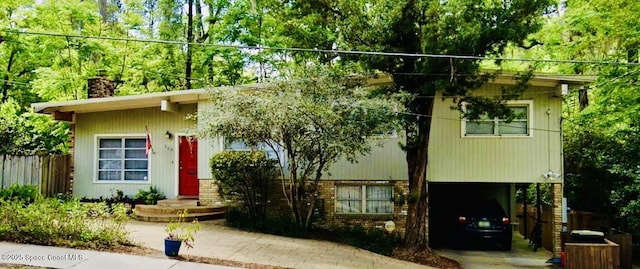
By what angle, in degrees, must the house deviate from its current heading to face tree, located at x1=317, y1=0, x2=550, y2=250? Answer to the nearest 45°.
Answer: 0° — it already faces it

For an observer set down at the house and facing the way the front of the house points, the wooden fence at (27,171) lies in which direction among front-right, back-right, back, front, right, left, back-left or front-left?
right

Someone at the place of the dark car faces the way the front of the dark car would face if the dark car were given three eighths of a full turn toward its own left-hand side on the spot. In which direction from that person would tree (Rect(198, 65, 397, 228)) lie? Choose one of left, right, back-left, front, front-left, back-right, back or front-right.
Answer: front

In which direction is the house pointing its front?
toward the camera

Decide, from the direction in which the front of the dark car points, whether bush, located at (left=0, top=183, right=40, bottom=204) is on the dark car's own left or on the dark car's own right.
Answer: on the dark car's own left

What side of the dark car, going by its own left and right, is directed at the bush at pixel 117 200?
left

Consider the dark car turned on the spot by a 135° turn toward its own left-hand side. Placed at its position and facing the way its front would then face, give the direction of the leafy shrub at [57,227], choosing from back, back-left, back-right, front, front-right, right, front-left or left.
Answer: front

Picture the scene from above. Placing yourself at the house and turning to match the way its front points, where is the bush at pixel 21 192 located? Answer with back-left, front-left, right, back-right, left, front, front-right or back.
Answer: right

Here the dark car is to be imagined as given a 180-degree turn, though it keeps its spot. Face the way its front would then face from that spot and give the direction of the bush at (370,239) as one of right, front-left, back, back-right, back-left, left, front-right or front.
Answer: front-right

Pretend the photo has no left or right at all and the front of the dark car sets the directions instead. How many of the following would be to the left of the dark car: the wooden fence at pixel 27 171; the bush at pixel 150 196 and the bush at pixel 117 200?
3

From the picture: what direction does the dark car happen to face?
away from the camera

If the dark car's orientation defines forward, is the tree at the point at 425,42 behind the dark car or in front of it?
behind
